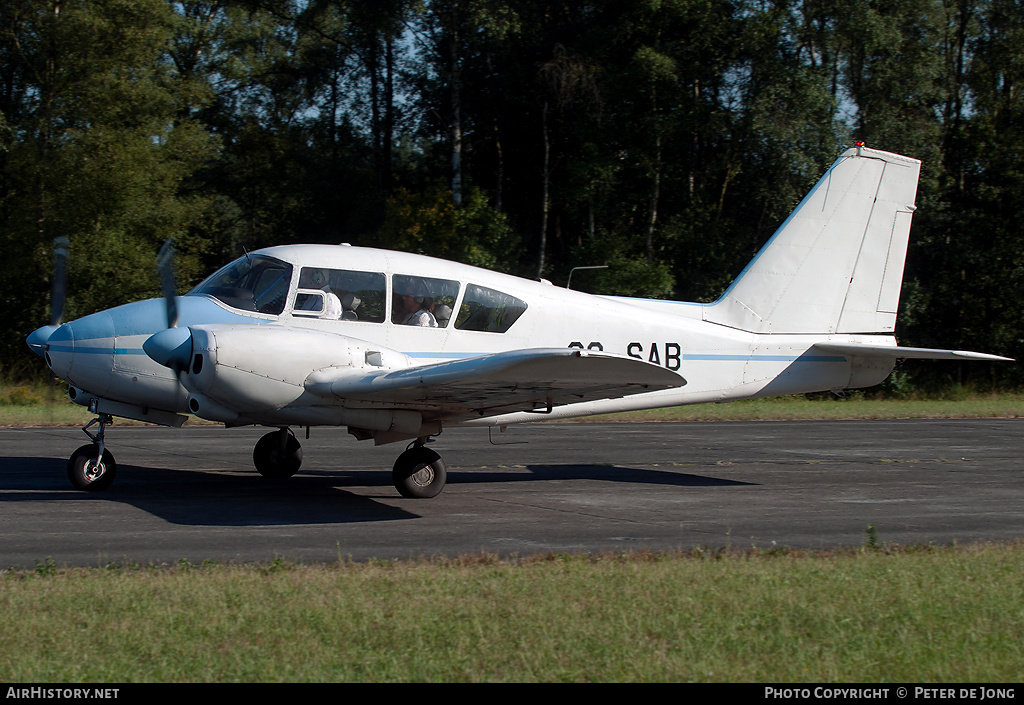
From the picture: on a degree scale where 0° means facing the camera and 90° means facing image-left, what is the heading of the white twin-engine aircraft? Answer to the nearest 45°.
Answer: approximately 90°
